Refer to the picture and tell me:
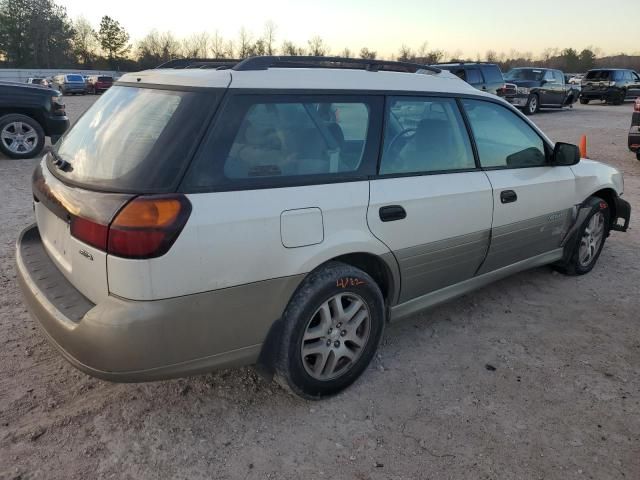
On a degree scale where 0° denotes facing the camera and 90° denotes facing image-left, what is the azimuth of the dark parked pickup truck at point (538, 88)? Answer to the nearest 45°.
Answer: approximately 45°

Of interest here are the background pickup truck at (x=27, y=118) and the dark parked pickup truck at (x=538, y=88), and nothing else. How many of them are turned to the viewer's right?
1

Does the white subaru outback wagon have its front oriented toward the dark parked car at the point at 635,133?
yes

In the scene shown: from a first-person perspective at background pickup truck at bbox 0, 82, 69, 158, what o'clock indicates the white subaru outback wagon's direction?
The white subaru outback wagon is roughly at 3 o'clock from the background pickup truck.

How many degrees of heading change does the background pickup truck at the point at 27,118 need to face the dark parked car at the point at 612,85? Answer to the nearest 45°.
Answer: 0° — it already faces it

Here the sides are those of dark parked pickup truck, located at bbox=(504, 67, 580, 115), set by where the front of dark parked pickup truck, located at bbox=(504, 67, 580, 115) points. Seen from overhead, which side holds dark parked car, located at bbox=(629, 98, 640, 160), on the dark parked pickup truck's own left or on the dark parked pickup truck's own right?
on the dark parked pickup truck's own left

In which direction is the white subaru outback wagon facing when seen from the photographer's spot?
facing away from the viewer and to the right of the viewer

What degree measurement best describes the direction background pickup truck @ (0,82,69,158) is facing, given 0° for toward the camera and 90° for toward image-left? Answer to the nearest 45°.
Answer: approximately 270°
